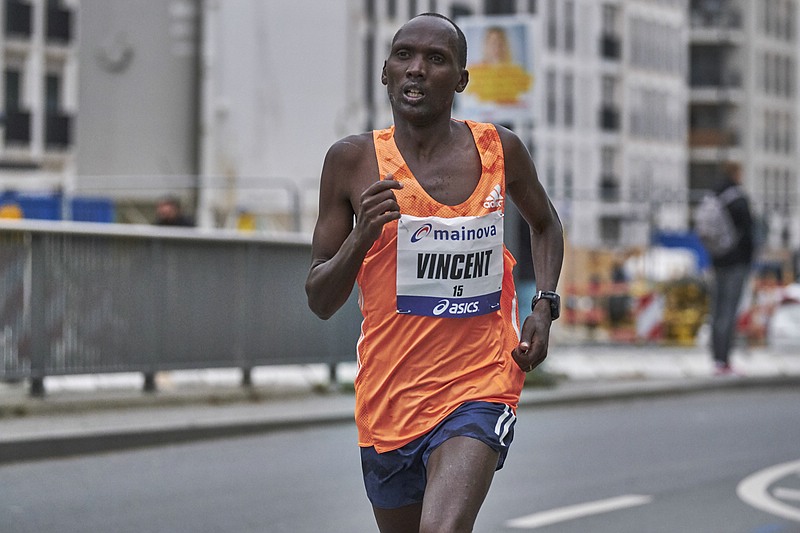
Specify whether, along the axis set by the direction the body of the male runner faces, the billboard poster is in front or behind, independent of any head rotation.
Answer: behind

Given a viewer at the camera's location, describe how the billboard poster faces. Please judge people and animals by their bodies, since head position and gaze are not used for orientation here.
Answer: facing the viewer

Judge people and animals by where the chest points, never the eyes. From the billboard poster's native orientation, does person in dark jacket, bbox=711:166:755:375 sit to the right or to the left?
on its left

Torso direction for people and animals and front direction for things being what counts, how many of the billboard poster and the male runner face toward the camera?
2

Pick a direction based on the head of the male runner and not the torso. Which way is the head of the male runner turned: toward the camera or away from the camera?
toward the camera

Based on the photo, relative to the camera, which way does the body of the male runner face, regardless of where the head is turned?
toward the camera

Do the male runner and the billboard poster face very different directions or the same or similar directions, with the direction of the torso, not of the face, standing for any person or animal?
same or similar directions

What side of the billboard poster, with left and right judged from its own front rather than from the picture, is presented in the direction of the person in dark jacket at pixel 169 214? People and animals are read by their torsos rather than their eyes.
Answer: right

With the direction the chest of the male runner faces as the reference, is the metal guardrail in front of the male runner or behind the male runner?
behind
